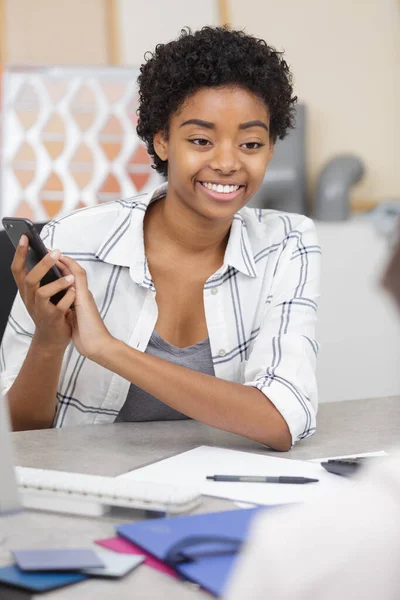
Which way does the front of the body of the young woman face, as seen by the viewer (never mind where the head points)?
toward the camera

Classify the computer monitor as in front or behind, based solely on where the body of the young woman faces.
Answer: in front

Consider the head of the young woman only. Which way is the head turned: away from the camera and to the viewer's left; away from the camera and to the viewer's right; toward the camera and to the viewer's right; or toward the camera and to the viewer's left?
toward the camera and to the viewer's right

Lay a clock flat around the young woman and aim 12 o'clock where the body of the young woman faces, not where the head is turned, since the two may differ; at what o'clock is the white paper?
The white paper is roughly at 12 o'clock from the young woman.

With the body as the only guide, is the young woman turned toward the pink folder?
yes

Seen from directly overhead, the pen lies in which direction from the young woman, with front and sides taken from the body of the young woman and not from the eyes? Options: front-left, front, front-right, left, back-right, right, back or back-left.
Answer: front

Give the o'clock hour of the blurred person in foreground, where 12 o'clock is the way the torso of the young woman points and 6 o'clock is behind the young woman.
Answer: The blurred person in foreground is roughly at 12 o'clock from the young woman.

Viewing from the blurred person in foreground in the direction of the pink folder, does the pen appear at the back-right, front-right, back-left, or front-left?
front-right

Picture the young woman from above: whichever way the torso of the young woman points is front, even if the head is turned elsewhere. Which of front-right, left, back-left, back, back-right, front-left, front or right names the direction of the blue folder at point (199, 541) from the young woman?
front
